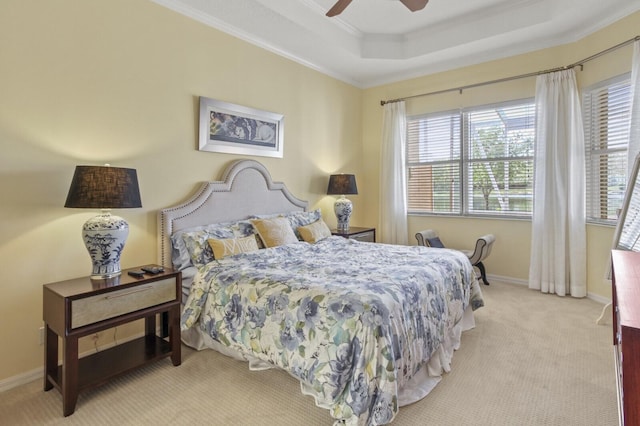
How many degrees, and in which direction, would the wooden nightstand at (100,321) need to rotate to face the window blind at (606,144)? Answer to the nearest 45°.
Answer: approximately 45° to its left

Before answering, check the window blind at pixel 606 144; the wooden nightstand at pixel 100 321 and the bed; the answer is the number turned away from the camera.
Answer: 0

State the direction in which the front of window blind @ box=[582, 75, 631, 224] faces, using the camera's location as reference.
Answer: facing the viewer and to the left of the viewer

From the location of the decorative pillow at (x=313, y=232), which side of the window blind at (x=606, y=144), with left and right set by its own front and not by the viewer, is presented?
front

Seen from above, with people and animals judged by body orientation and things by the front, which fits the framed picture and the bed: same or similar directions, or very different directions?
same or similar directions

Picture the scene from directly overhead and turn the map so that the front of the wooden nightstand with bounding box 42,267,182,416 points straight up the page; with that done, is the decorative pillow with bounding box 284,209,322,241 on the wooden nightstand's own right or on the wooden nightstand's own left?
on the wooden nightstand's own left

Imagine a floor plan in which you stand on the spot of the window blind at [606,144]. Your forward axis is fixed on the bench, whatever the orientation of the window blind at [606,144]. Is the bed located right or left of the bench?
left

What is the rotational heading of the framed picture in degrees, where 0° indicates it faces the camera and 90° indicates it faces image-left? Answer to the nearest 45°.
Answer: approximately 315°

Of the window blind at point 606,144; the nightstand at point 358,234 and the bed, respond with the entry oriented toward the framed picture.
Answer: the window blind

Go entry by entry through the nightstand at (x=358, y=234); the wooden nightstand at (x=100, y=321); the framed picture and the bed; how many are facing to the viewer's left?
0

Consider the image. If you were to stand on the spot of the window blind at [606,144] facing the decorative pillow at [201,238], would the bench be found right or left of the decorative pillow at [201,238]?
right

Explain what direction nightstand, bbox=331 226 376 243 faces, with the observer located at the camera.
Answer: facing the viewer and to the right of the viewer

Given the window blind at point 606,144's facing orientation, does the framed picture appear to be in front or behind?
in front

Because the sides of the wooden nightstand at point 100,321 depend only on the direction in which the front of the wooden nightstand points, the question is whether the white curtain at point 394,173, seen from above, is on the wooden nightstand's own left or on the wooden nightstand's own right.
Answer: on the wooden nightstand's own left

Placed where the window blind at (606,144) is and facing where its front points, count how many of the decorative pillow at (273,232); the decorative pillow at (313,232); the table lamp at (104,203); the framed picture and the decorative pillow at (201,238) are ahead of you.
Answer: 5

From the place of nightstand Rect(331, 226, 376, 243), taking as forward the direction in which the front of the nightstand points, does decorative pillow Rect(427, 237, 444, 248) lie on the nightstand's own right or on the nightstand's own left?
on the nightstand's own left

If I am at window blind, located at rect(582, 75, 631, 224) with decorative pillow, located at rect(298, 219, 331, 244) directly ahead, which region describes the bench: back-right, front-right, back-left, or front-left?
front-right

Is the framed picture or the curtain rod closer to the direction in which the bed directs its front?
the curtain rod

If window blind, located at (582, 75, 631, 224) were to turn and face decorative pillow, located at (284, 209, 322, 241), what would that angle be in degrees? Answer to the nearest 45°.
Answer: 0° — it already faces it
